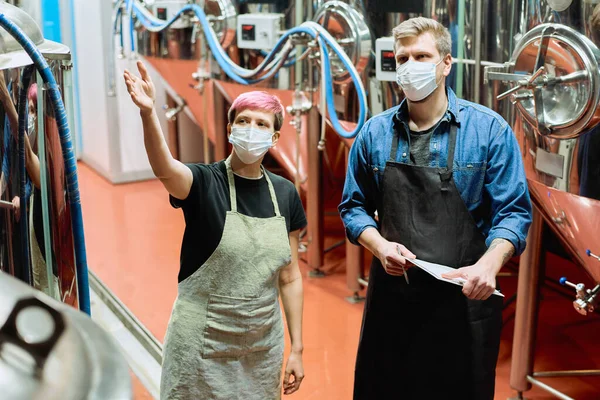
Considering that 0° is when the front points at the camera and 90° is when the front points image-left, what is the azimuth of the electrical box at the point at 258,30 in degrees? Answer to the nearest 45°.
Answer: approximately 45°

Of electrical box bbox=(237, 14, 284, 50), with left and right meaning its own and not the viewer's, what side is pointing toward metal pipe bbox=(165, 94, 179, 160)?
right

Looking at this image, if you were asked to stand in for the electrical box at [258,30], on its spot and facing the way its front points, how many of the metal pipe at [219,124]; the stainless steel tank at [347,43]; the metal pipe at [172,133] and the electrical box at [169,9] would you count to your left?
1

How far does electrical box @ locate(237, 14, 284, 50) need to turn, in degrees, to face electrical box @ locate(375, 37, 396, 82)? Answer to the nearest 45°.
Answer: approximately 90° to its left

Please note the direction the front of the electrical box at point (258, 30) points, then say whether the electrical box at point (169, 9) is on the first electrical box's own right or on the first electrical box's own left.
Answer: on the first electrical box's own right

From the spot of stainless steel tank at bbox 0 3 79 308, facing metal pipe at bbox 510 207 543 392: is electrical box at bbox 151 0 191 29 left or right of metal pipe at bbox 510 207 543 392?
left

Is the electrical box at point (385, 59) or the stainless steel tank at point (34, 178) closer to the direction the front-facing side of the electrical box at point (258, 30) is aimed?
the stainless steel tank

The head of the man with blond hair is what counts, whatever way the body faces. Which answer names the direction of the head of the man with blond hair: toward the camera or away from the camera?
toward the camera

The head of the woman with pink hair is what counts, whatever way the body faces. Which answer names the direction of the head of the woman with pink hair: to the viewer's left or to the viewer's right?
to the viewer's left

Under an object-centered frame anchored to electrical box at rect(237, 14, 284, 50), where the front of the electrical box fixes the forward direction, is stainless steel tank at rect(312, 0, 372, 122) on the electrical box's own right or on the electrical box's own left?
on the electrical box's own left
